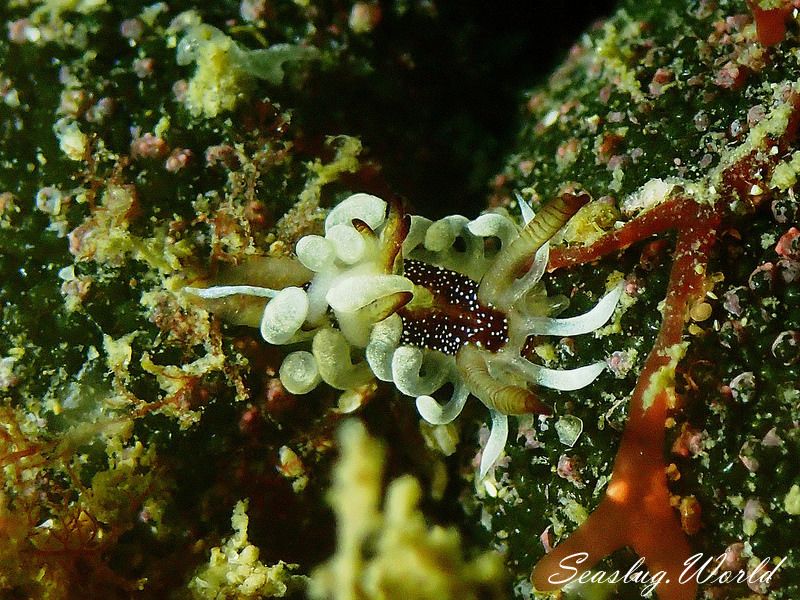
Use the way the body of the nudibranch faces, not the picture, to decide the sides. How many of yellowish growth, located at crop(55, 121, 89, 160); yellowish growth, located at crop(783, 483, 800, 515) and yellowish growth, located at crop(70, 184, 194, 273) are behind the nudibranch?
2

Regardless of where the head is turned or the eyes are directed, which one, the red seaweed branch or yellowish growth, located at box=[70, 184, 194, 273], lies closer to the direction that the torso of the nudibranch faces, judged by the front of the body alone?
the red seaweed branch

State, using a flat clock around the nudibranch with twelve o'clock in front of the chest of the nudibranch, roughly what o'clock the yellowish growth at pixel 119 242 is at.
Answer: The yellowish growth is roughly at 6 o'clock from the nudibranch.

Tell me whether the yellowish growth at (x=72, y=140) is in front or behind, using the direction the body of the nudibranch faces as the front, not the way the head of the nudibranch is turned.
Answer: behind

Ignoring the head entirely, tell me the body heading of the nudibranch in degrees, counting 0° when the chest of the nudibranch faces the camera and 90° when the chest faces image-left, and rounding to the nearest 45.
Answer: approximately 270°

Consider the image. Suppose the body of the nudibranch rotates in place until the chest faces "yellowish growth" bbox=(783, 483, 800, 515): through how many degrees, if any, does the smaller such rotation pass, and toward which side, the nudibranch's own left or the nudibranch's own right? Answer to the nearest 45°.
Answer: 0° — it already faces it
